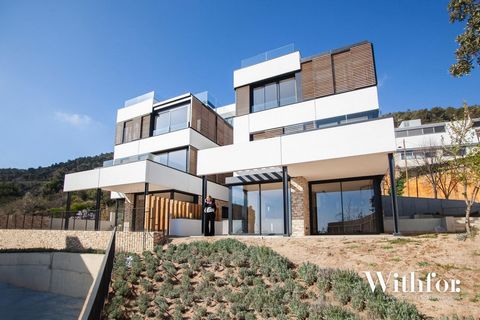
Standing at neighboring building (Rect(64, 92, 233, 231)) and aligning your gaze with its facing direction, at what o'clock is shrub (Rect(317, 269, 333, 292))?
The shrub is roughly at 10 o'clock from the neighboring building.

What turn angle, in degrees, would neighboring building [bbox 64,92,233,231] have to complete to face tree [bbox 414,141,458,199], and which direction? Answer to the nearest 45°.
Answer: approximately 135° to its left

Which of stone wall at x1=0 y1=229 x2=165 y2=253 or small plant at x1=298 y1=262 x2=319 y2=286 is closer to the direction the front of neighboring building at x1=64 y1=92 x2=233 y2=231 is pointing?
the stone wall

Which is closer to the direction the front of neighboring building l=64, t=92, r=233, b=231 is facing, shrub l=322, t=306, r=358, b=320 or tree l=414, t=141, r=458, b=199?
the shrub

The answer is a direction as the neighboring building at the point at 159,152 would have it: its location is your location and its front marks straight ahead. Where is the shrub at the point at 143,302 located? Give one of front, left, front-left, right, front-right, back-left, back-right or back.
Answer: front-left

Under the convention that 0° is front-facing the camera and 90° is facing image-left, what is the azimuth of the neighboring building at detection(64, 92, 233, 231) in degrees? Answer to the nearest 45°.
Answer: approximately 45°

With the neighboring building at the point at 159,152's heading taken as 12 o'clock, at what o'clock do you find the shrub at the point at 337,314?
The shrub is roughly at 10 o'clock from the neighboring building.

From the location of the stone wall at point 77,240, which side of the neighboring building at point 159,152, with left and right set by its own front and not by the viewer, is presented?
front
